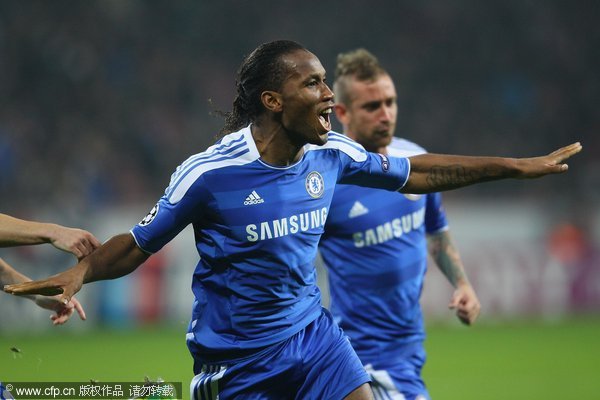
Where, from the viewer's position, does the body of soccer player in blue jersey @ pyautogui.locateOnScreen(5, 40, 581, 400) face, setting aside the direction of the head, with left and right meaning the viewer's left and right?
facing the viewer and to the right of the viewer

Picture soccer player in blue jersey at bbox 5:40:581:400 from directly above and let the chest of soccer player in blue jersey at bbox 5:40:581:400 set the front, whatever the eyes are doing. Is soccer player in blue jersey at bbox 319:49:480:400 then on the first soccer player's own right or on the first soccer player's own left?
on the first soccer player's own left

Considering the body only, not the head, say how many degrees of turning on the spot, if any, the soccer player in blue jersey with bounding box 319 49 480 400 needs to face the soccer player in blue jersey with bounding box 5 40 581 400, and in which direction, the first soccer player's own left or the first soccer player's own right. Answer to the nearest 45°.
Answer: approximately 45° to the first soccer player's own right

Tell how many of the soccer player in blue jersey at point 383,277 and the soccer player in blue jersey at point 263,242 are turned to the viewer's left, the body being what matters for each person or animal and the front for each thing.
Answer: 0

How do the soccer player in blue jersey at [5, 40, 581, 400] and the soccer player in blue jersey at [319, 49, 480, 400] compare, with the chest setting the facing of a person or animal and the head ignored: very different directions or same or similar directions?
same or similar directions

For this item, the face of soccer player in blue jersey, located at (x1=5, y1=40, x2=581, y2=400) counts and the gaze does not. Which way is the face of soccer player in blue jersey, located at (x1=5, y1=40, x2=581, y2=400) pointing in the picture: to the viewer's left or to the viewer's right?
to the viewer's right
